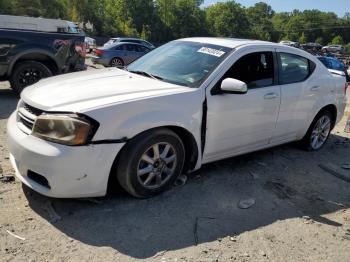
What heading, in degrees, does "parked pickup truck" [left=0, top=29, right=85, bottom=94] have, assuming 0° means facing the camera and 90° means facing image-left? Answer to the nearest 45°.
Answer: approximately 90°

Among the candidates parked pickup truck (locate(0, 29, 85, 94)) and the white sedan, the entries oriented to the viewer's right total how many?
0

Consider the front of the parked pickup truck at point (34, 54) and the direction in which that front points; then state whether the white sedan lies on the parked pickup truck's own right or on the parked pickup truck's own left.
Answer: on the parked pickup truck's own left

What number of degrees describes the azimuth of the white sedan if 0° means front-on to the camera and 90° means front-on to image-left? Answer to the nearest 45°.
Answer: approximately 45°

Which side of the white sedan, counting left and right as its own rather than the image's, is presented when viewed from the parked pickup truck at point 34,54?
right
